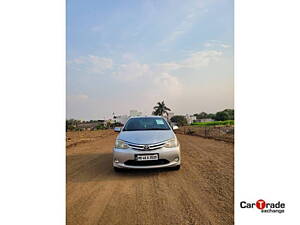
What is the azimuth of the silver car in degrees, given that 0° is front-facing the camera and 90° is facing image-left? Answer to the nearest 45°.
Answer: approximately 0°
